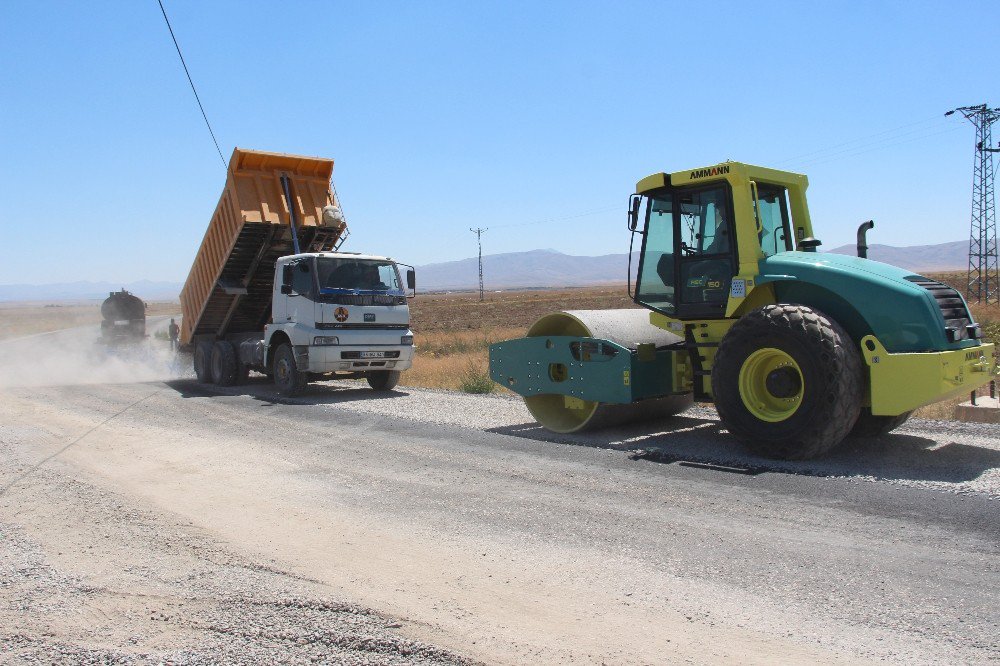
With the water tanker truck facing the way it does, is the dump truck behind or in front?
behind

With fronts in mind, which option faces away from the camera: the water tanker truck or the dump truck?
the water tanker truck

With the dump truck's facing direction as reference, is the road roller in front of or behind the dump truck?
in front

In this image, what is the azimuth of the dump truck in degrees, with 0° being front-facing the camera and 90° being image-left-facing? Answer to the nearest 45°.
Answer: approximately 315°

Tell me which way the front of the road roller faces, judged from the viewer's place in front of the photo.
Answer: facing away from the viewer and to the left of the viewer

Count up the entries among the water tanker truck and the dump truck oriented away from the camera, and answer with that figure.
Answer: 1

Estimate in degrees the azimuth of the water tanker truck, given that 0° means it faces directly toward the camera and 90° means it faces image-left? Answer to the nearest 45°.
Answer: approximately 180°

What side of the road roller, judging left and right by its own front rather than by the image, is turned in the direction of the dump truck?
front

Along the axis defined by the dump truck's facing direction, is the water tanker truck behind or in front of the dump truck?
behind

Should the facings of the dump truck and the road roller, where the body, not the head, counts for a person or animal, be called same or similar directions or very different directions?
very different directions
